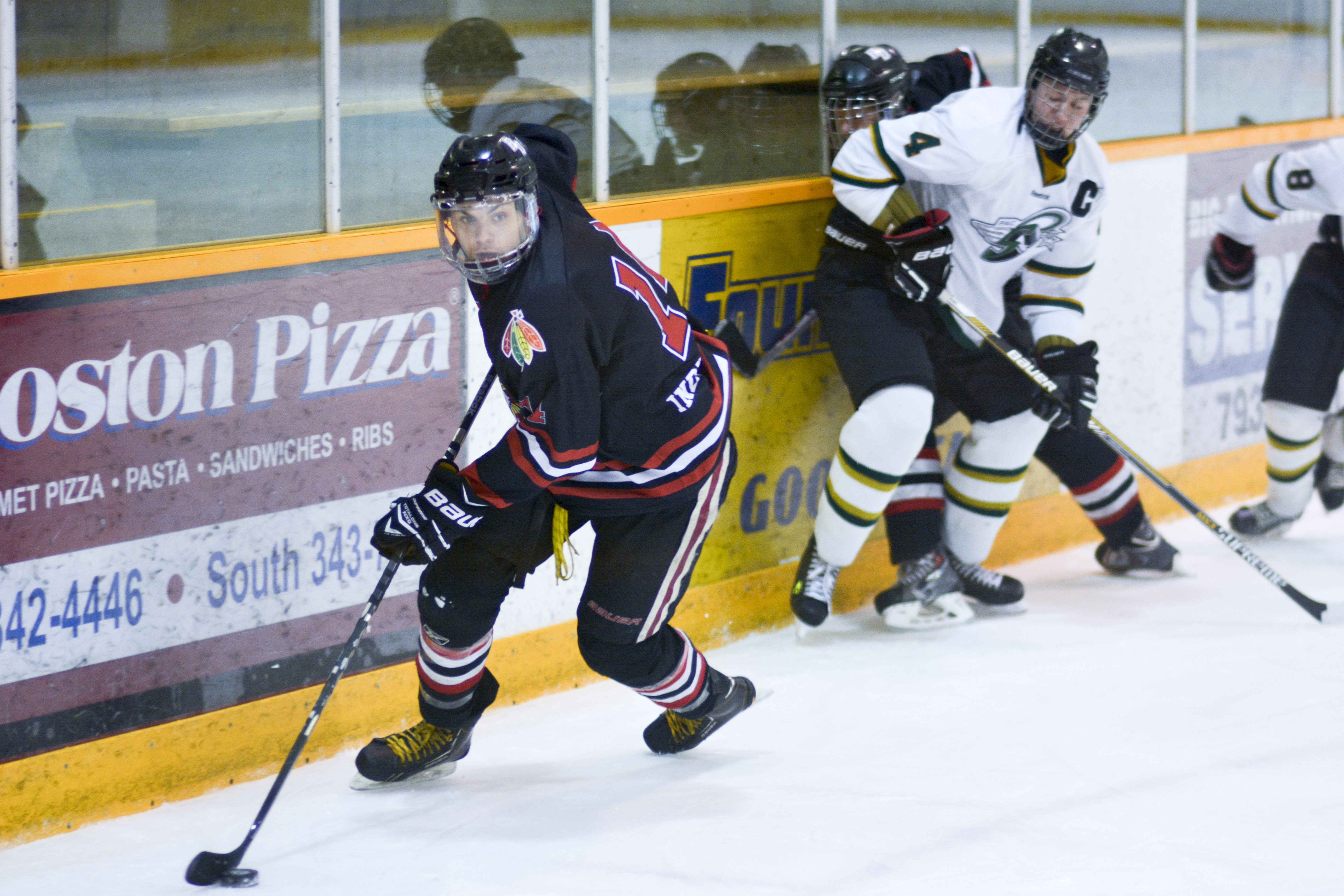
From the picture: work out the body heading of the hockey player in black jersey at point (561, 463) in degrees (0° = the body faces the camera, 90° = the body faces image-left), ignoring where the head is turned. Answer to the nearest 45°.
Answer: approximately 45°

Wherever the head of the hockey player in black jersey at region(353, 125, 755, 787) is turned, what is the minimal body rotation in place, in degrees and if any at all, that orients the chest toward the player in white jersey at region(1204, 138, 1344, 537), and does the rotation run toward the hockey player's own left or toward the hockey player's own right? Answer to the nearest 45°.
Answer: approximately 180°
